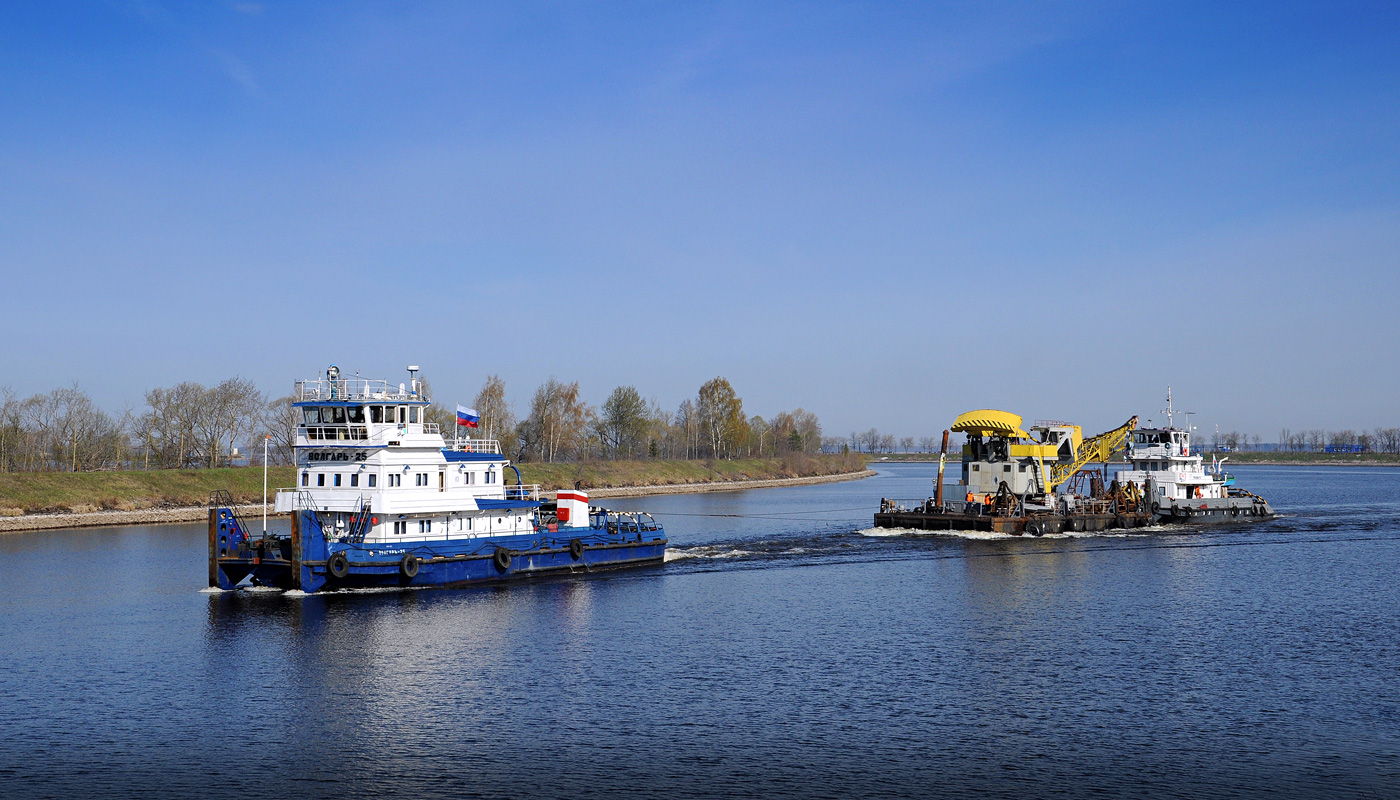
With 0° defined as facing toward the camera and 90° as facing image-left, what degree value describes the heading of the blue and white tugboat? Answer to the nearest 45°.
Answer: approximately 45°
